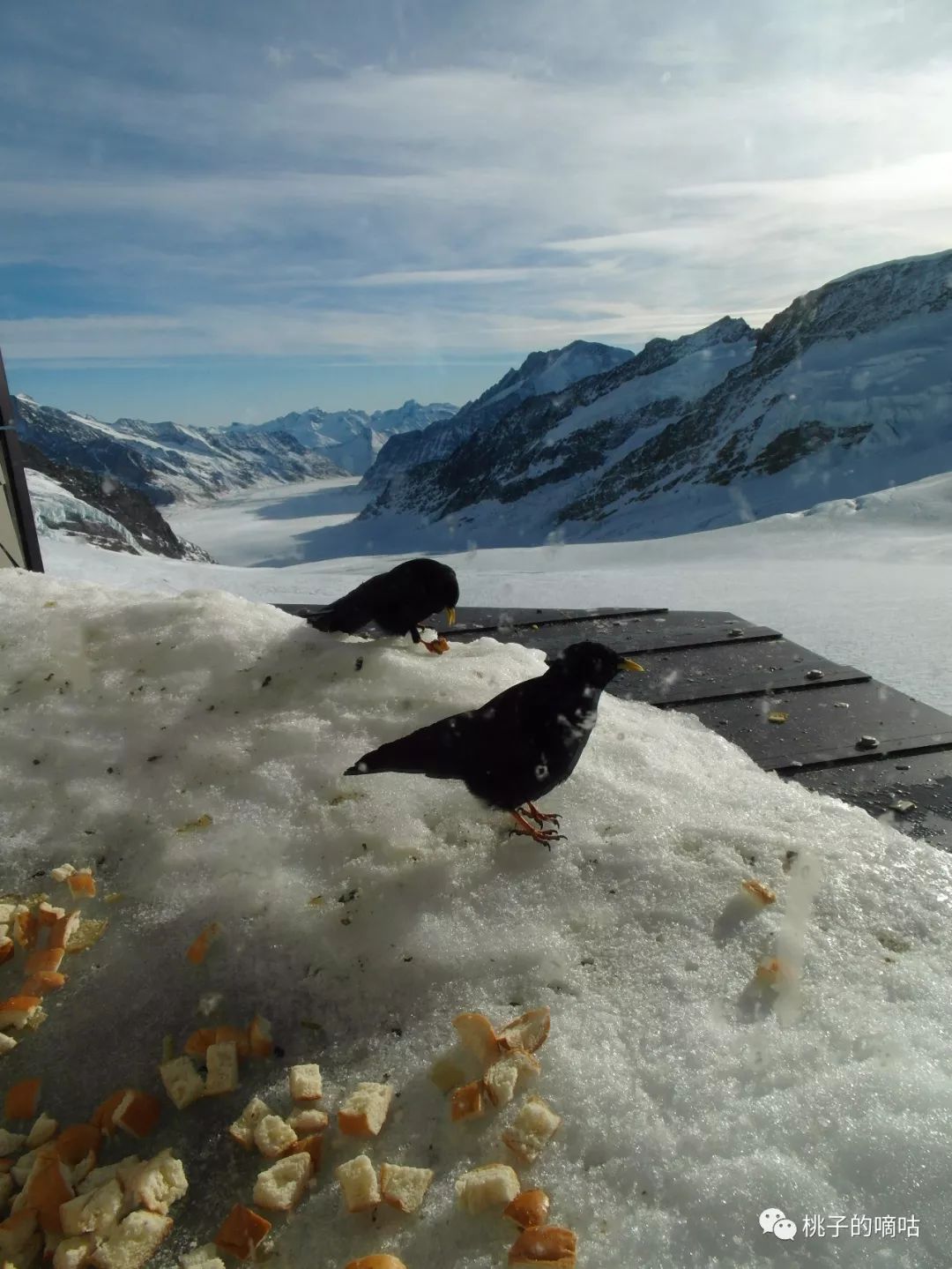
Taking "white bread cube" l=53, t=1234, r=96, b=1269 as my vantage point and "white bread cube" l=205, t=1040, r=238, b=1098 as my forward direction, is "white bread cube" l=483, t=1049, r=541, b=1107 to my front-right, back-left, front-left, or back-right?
front-right

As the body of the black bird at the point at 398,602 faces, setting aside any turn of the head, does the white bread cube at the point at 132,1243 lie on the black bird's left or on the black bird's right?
on the black bird's right

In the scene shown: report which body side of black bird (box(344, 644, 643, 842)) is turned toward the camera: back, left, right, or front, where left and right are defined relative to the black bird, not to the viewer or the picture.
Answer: right

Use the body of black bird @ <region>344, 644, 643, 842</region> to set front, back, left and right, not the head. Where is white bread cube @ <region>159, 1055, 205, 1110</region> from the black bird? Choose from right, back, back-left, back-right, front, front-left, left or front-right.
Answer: back-right

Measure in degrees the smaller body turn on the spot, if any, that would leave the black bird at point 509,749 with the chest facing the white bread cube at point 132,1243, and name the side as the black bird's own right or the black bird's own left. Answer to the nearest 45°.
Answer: approximately 135° to the black bird's own right

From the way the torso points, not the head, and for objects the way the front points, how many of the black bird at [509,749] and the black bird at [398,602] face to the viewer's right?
2

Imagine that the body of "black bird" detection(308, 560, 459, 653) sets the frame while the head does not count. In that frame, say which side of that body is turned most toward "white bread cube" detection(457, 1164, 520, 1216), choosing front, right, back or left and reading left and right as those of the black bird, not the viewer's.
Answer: right

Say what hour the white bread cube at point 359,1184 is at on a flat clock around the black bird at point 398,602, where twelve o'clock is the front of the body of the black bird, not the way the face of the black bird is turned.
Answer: The white bread cube is roughly at 3 o'clock from the black bird.

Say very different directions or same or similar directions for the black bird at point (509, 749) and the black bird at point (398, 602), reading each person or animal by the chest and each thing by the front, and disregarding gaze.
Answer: same or similar directions

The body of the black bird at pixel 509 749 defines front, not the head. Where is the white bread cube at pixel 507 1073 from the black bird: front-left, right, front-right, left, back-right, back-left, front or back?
right

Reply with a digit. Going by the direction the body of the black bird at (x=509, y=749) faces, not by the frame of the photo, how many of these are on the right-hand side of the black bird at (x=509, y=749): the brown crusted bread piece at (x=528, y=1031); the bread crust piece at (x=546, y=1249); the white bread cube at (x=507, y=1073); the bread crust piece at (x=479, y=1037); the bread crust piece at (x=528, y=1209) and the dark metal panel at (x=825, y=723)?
5

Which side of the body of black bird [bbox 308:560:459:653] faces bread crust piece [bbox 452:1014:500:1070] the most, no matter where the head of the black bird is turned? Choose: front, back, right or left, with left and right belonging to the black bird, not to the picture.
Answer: right

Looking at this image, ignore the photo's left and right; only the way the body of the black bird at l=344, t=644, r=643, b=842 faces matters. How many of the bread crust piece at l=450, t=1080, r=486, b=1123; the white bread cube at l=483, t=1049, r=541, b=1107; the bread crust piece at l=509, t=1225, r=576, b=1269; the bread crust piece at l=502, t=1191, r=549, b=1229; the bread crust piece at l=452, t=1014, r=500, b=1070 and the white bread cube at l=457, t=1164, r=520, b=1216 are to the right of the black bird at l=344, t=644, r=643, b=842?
6

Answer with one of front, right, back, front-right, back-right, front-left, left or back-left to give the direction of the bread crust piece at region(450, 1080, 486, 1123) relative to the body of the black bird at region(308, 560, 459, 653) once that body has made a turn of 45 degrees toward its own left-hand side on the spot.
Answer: back-right

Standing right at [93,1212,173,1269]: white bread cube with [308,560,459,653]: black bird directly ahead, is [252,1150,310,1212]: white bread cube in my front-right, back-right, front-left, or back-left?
front-right

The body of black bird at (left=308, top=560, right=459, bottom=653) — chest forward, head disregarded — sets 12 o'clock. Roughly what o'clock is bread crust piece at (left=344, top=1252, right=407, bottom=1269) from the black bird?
The bread crust piece is roughly at 3 o'clock from the black bird.

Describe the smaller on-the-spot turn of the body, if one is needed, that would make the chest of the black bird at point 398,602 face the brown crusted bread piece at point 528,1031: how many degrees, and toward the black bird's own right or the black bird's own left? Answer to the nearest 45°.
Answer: approximately 90° to the black bird's own right

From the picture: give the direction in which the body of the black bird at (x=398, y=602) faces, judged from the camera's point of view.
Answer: to the viewer's right
